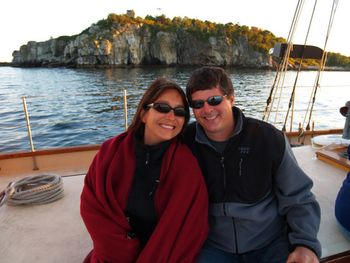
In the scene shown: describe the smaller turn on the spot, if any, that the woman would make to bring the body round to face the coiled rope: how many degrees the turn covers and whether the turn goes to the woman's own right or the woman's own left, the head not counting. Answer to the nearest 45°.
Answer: approximately 135° to the woman's own right

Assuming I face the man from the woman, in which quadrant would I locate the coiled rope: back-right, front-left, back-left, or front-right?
back-left

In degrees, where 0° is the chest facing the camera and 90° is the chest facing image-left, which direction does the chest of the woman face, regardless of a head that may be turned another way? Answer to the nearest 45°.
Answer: approximately 0°

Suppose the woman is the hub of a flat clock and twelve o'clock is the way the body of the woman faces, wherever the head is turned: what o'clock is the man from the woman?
The man is roughly at 9 o'clock from the woman.

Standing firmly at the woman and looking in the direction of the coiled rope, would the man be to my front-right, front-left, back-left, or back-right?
back-right
